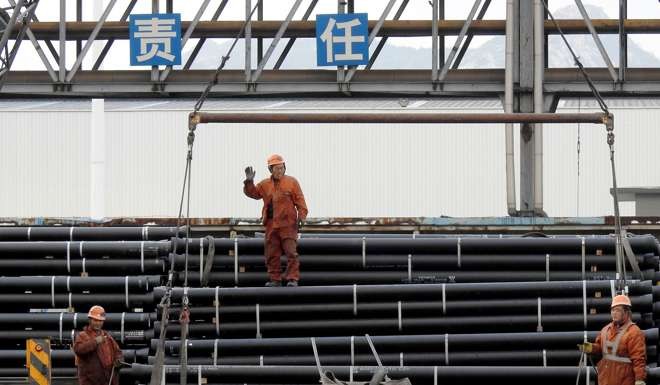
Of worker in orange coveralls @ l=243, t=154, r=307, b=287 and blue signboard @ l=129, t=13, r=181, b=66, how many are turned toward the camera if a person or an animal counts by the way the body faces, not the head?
2

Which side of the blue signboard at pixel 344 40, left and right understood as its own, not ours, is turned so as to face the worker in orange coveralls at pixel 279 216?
front

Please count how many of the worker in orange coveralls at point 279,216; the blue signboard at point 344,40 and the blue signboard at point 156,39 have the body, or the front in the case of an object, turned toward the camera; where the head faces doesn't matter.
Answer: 3

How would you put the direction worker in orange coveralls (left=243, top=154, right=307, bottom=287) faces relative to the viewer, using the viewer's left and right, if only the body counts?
facing the viewer

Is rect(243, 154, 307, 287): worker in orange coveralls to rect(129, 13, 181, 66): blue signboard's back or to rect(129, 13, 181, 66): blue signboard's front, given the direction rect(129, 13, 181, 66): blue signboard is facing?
to the front

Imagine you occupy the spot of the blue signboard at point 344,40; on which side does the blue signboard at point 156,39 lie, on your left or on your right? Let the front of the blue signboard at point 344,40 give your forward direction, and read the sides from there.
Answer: on your right

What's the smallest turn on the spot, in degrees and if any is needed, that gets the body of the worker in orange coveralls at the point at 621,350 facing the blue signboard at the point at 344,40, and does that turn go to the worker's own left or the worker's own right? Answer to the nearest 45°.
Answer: approximately 90° to the worker's own right

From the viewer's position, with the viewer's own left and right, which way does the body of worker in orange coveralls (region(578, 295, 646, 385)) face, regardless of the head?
facing the viewer and to the left of the viewer
